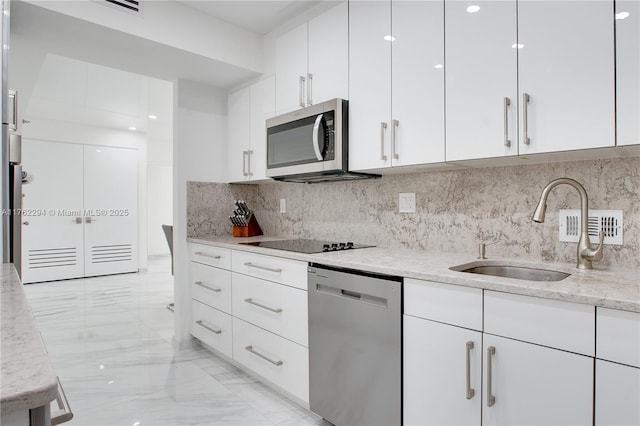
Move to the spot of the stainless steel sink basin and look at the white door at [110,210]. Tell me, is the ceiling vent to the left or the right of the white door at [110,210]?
left

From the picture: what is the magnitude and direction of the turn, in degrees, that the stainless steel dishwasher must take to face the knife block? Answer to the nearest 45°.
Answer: approximately 90° to its right

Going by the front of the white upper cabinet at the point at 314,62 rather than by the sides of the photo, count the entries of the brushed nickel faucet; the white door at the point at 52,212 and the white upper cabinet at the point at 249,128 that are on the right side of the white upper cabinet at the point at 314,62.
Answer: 2

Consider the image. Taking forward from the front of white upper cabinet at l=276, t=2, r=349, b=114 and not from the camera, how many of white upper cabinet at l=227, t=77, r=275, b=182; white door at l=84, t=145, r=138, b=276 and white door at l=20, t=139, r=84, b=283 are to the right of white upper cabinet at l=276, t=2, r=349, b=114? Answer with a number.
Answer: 3

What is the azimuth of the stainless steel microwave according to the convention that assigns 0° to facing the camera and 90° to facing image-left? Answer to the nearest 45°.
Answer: approximately 45°

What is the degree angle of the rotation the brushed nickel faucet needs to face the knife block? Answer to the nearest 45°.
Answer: approximately 45° to its right

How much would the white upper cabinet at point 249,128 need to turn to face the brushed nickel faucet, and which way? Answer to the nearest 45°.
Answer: approximately 90° to its left

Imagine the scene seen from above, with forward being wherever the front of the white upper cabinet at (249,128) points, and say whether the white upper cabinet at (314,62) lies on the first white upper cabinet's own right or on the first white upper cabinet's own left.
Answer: on the first white upper cabinet's own left
